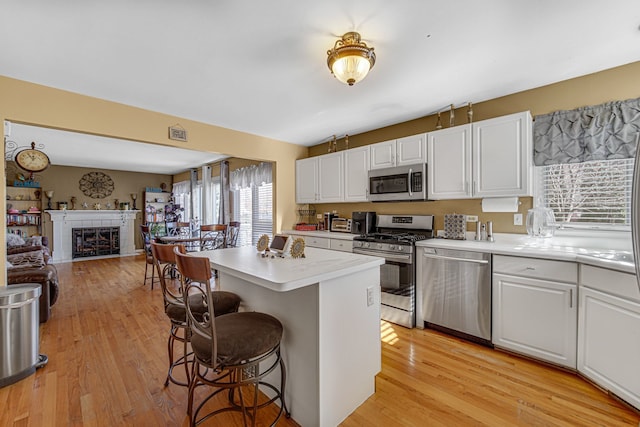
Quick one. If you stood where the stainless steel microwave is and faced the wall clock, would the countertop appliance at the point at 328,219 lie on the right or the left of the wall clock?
right

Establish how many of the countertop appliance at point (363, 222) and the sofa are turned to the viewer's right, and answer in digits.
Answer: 1

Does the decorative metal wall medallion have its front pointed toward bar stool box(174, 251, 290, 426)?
yes

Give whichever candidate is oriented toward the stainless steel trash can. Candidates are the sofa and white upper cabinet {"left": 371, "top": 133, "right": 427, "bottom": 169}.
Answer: the white upper cabinet

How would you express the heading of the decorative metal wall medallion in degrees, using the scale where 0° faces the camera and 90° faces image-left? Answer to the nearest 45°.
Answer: approximately 0°

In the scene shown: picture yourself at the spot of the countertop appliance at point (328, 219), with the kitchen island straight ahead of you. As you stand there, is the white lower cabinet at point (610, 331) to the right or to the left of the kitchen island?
left

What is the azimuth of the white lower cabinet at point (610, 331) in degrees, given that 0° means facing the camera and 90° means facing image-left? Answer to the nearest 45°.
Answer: approximately 45°

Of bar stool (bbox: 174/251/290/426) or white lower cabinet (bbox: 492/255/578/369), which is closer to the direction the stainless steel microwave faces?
the bar stool
